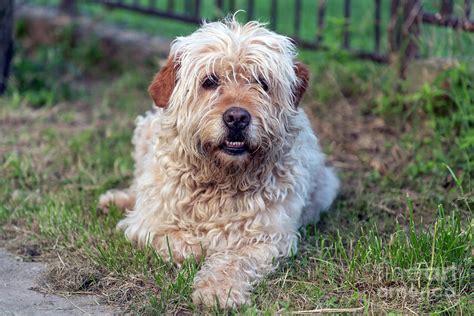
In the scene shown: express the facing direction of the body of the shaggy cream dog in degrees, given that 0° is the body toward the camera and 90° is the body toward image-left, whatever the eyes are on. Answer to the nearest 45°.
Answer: approximately 0°
